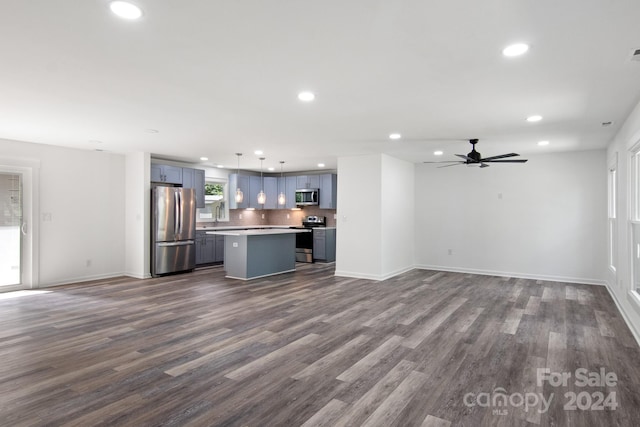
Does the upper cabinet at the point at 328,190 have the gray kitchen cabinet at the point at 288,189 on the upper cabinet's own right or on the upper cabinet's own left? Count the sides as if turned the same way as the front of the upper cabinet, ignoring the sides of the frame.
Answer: on the upper cabinet's own right

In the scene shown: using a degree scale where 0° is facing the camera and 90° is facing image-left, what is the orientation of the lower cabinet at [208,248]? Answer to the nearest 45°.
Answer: approximately 315°

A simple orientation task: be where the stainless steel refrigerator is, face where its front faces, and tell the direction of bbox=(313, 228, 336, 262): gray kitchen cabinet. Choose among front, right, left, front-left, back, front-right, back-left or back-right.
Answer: front-left

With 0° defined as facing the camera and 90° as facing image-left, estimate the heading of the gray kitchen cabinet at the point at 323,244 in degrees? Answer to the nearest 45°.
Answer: approximately 45°

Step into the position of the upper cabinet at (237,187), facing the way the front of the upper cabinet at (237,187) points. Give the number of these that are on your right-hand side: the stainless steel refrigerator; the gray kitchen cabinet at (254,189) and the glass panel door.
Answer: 2

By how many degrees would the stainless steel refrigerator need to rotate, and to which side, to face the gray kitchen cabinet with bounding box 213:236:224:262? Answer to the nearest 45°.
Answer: approximately 90° to its left

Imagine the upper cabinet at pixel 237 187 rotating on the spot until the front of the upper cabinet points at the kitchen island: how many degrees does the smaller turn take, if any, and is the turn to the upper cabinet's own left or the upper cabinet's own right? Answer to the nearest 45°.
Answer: approximately 45° to the upper cabinet's own right

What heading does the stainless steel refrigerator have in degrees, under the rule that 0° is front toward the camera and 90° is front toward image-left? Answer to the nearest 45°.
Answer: approximately 315°

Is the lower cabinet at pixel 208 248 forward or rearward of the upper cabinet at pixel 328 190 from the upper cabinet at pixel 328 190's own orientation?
forward

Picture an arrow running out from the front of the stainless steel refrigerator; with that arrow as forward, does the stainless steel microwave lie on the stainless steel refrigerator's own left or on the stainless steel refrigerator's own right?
on the stainless steel refrigerator's own left
